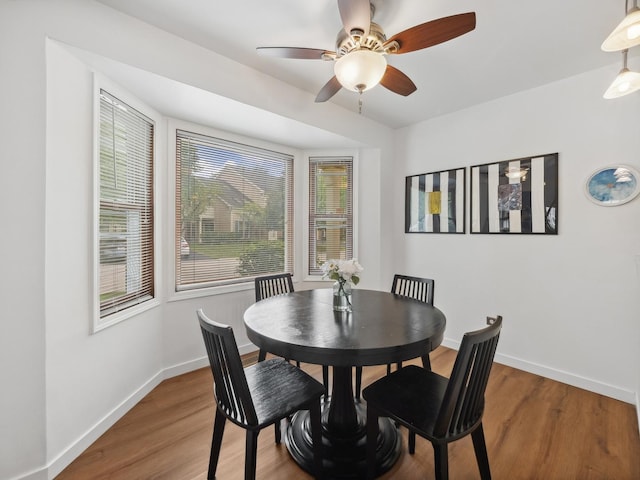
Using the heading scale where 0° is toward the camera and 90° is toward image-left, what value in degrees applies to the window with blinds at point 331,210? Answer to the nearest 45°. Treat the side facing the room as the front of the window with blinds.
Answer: approximately 0°

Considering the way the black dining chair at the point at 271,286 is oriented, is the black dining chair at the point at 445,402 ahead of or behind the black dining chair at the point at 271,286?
ahead

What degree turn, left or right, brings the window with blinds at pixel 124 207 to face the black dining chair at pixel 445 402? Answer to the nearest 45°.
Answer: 0° — it already faces it

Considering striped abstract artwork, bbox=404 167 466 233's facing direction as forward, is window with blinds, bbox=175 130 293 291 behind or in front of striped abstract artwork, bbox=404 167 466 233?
in front

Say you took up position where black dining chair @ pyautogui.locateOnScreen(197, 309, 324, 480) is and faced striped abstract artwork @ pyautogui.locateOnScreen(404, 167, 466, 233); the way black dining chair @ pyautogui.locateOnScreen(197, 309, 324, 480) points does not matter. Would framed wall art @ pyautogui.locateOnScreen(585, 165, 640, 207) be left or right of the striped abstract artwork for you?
right

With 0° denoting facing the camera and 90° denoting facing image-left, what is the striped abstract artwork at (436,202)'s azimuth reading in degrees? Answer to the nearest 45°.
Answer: approximately 45°

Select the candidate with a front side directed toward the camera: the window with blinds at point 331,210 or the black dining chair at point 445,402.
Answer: the window with blinds

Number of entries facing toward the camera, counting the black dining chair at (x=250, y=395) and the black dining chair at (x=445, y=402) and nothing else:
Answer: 0

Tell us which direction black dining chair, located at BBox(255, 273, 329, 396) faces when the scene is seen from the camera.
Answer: facing the viewer and to the right of the viewer

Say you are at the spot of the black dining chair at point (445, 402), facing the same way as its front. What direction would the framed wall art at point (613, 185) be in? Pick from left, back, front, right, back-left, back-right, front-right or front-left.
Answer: right

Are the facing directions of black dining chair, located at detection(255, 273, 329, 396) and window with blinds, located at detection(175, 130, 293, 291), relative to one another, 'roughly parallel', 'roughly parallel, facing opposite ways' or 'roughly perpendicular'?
roughly parallel

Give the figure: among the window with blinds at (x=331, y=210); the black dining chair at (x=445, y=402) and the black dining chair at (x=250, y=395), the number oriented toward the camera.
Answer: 1

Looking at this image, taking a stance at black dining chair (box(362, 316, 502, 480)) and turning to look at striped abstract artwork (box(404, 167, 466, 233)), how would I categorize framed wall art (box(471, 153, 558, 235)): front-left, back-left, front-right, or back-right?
front-right

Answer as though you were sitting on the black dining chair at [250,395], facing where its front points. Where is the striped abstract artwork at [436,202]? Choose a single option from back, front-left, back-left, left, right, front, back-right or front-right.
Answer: front

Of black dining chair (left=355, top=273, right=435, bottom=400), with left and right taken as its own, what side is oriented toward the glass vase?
front

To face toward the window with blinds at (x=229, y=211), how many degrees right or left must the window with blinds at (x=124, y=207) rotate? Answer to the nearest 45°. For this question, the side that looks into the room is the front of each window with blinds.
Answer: approximately 90° to its left
